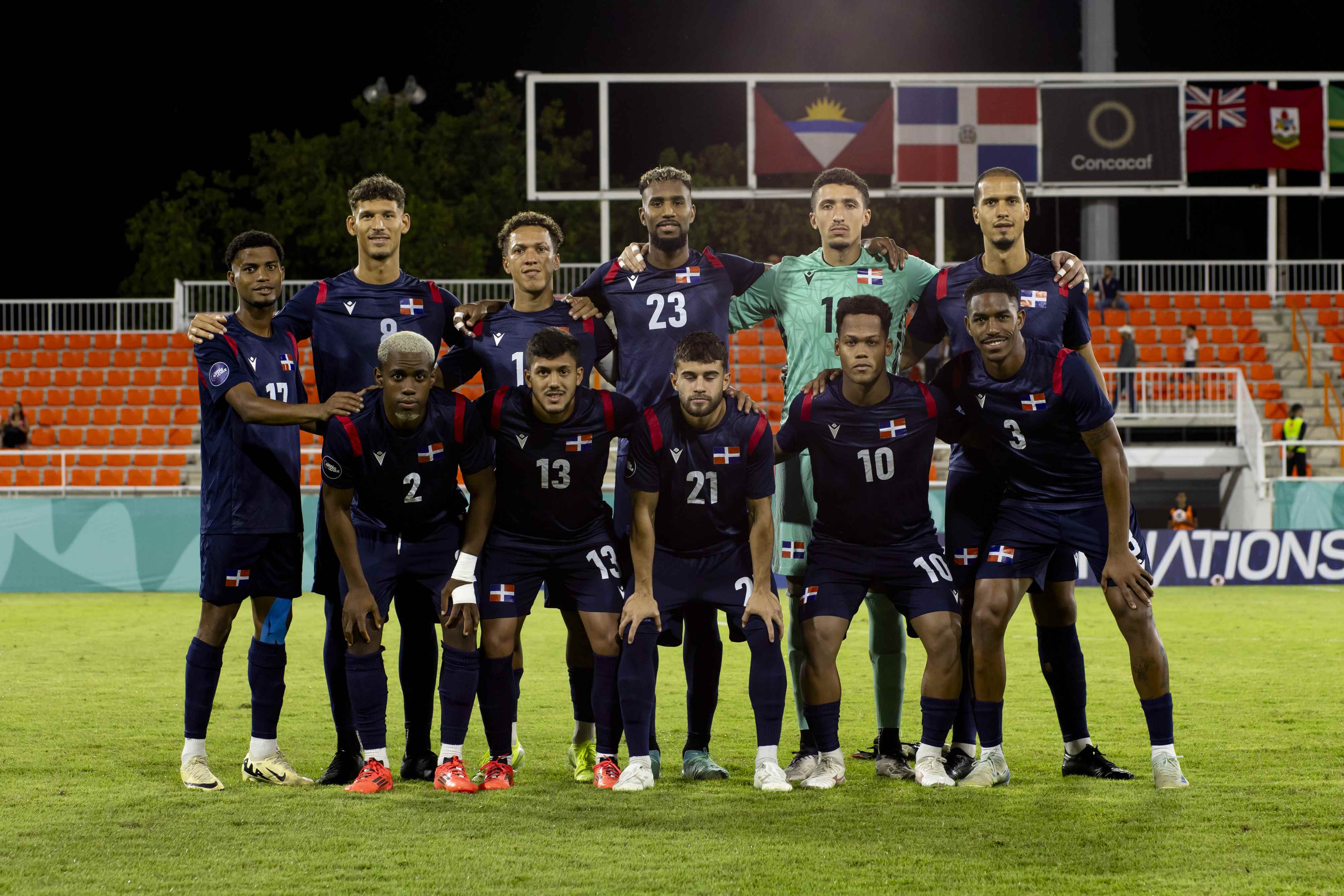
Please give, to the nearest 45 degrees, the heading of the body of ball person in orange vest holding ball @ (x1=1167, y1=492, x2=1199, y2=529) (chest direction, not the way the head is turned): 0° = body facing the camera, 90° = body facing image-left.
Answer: approximately 0°

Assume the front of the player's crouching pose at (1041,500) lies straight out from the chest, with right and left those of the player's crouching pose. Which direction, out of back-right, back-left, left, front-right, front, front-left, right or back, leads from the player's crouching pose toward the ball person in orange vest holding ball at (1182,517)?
back

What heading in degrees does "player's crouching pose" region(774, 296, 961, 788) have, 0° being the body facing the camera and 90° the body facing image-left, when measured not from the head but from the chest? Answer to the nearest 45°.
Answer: approximately 0°

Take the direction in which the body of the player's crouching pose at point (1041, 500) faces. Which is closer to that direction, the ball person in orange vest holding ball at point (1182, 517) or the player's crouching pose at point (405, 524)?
the player's crouching pose

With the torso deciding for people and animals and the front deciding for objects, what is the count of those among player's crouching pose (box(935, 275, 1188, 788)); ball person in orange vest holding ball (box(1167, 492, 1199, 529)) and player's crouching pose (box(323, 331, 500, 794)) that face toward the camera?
3

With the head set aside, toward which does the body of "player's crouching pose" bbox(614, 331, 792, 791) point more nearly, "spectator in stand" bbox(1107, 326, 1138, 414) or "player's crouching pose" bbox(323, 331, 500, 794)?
the player's crouching pose

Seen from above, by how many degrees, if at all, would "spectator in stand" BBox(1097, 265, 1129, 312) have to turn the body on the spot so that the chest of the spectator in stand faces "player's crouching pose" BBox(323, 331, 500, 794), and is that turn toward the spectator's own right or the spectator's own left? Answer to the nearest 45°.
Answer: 0° — they already face them

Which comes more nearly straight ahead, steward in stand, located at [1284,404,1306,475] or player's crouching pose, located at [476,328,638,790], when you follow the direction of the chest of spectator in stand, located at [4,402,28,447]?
the player's crouching pose

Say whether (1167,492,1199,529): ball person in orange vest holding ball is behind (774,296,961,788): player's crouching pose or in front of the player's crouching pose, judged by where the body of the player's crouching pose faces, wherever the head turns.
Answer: behind

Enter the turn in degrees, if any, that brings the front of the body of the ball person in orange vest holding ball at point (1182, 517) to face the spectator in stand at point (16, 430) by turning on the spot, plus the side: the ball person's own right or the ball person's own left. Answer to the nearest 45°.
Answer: approximately 90° to the ball person's own right

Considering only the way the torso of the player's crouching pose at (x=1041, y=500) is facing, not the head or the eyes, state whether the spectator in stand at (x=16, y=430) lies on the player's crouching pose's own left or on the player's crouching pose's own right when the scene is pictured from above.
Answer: on the player's crouching pose's own right
